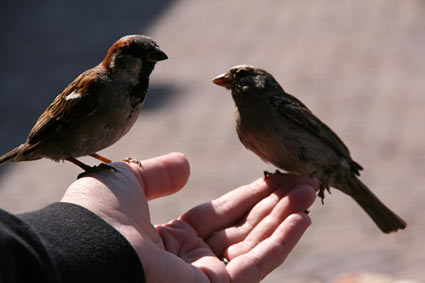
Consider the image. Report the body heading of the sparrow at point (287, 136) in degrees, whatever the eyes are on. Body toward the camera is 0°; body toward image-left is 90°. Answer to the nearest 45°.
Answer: approximately 90°

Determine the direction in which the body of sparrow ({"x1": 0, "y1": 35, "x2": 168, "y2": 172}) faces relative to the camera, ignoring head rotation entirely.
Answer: to the viewer's right

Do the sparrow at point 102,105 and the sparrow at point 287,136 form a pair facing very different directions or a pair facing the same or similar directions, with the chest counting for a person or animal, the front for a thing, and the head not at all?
very different directions

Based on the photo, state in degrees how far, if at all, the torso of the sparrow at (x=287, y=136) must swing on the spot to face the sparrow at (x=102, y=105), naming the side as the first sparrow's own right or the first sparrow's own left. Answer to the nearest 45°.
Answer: approximately 45° to the first sparrow's own left

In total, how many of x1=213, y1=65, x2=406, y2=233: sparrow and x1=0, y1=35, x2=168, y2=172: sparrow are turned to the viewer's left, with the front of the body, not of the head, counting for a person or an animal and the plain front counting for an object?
1
